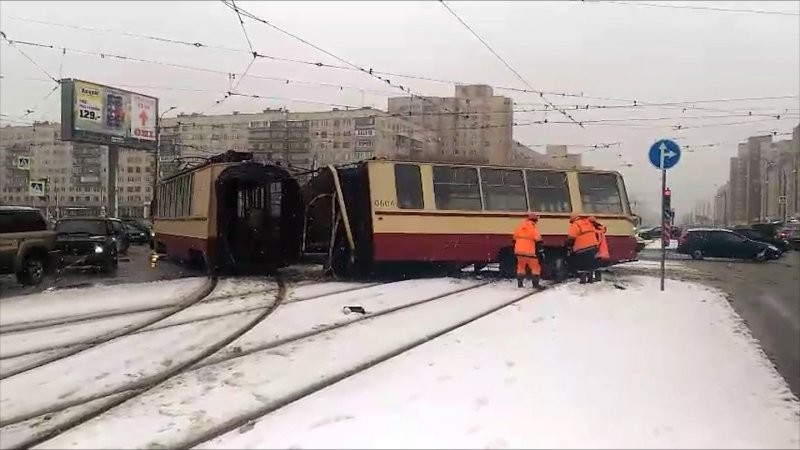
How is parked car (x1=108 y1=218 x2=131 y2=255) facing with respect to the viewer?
toward the camera

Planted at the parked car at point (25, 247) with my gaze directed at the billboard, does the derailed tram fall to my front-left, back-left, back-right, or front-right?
front-right

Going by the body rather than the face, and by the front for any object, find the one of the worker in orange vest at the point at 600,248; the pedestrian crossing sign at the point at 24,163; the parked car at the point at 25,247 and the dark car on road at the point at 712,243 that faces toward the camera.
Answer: the pedestrian crossing sign

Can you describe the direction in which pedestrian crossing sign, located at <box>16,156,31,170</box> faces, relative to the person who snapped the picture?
facing the viewer

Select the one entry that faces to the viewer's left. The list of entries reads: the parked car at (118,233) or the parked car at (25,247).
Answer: the parked car at (25,247)

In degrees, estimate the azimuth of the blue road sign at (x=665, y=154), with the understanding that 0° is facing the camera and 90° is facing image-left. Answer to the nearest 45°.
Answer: approximately 0°

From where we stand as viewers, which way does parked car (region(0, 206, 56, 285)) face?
facing to the left of the viewer

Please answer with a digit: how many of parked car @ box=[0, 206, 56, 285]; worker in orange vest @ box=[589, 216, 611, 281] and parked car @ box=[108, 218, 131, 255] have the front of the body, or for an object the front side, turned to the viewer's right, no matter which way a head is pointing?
0

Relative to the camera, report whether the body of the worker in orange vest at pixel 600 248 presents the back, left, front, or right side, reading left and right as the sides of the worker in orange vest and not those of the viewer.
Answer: left

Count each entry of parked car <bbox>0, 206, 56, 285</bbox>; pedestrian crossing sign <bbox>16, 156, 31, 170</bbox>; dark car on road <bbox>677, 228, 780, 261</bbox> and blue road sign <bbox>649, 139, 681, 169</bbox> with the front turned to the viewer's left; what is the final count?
1

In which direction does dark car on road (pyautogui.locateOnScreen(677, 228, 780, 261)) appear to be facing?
to the viewer's right
